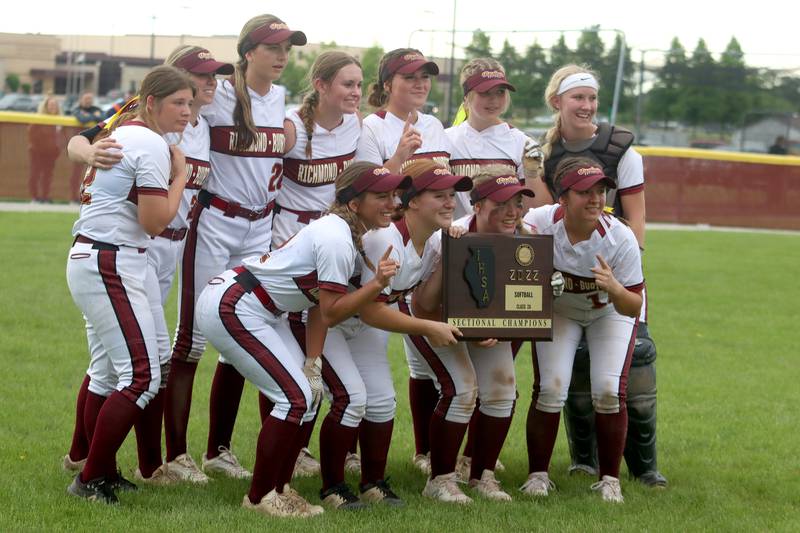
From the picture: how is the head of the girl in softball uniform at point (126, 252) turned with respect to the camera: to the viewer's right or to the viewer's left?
to the viewer's right

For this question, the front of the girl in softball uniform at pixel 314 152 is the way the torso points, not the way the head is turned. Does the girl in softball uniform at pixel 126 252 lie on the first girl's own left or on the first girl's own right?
on the first girl's own right

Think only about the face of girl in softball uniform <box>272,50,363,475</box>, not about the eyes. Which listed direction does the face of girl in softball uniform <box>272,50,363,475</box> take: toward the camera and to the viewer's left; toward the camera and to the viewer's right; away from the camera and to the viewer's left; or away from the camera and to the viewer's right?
toward the camera and to the viewer's right

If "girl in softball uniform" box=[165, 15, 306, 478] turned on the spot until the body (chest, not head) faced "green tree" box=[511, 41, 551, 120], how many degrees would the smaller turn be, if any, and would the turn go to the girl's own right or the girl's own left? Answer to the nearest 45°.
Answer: approximately 135° to the girl's own left

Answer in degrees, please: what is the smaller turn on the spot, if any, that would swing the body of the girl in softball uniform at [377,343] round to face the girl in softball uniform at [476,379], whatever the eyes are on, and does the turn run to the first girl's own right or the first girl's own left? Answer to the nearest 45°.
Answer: approximately 90° to the first girl's own left

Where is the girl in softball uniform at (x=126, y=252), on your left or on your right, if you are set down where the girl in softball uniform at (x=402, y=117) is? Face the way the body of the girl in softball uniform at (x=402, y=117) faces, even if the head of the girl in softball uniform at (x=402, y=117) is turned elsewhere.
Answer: on your right

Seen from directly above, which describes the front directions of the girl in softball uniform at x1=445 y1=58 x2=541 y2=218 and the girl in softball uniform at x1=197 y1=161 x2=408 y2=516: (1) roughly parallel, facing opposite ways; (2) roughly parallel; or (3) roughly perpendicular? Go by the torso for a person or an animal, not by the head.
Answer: roughly perpendicular

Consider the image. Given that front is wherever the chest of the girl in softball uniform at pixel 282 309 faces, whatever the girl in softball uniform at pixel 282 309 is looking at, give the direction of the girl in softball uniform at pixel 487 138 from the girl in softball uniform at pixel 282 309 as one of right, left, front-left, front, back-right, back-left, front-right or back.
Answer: front-left

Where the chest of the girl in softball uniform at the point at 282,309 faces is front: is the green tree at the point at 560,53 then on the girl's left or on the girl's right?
on the girl's left

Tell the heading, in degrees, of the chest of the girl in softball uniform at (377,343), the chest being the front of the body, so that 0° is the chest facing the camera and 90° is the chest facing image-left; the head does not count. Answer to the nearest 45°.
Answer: approximately 315°

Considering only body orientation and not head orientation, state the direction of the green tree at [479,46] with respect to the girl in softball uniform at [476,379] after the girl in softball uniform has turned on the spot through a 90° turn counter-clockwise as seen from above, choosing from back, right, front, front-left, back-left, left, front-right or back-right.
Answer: front-left
